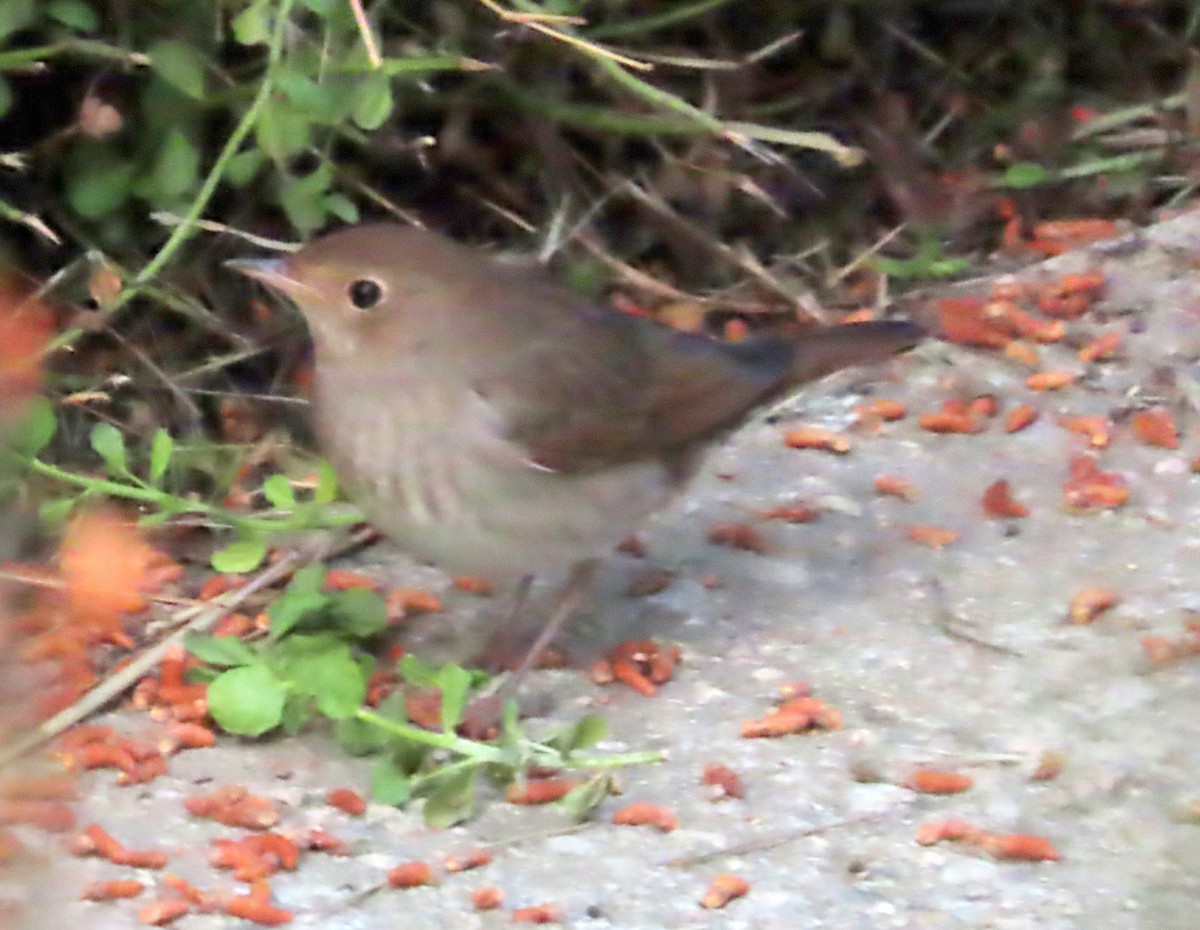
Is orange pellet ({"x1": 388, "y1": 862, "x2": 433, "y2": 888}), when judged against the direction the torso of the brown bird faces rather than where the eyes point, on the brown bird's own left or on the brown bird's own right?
on the brown bird's own left

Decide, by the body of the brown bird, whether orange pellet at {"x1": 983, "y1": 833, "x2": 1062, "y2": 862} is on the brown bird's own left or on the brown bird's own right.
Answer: on the brown bird's own left

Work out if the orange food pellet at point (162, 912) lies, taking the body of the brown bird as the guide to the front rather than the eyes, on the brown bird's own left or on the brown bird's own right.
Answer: on the brown bird's own left

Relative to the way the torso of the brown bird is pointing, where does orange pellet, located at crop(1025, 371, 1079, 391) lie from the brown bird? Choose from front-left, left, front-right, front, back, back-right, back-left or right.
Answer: back-right

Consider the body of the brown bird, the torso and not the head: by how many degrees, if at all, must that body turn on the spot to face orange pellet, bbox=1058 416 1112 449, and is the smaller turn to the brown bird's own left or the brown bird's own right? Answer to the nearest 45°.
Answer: approximately 135° to the brown bird's own right

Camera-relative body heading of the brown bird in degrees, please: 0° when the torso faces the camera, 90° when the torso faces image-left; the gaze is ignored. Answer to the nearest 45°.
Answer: approximately 90°

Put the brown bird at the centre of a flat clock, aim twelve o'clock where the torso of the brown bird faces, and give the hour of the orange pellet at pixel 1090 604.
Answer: The orange pellet is roughly at 6 o'clock from the brown bird.

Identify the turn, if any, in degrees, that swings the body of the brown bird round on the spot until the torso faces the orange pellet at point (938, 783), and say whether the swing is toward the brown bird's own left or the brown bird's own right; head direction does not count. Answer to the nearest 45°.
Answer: approximately 135° to the brown bird's own left

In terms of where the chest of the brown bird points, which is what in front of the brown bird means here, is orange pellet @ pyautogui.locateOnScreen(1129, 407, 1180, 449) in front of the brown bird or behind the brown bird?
behind
